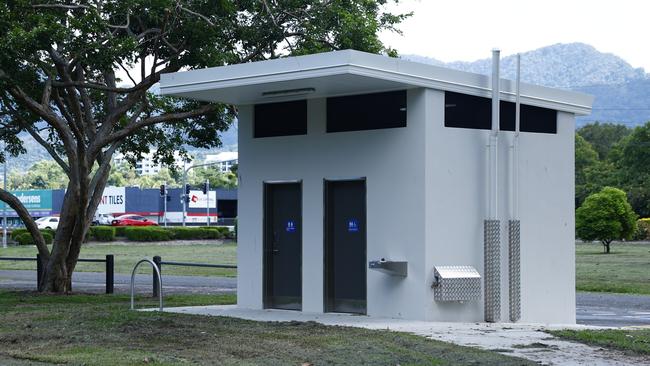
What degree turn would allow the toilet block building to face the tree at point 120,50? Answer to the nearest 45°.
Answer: approximately 90° to its right

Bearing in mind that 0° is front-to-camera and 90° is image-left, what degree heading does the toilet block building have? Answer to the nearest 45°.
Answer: approximately 45°
